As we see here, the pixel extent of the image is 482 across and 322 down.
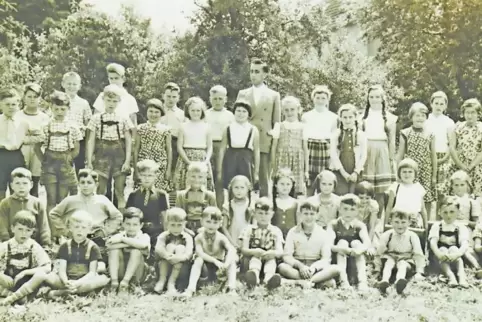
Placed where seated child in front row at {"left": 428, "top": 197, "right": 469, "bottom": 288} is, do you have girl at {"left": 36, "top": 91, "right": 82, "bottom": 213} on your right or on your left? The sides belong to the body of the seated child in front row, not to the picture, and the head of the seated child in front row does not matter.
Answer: on your right

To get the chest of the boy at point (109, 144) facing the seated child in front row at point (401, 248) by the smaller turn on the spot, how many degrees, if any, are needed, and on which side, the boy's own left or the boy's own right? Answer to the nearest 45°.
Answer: approximately 45° to the boy's own left

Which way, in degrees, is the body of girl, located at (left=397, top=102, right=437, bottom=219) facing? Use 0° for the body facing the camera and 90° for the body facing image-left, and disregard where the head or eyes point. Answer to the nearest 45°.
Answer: approximately 0°

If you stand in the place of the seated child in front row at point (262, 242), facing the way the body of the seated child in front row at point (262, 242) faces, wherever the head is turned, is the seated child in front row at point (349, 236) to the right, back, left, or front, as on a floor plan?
left

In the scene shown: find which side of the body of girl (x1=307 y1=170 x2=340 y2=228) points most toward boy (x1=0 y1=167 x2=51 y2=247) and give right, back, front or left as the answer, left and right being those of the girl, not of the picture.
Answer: right

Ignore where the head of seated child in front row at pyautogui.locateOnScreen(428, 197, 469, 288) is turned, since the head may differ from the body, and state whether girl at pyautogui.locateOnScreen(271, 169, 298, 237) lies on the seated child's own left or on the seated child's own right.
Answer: on the seated child's own right
